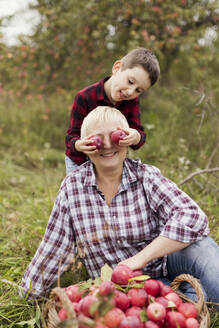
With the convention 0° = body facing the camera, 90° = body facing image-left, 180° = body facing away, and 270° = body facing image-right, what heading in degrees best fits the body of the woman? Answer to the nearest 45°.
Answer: approximately 0°

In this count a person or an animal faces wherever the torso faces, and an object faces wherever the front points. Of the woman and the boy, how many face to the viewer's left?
0

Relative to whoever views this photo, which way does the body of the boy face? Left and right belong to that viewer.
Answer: facing the viewer and to the right of the viewer

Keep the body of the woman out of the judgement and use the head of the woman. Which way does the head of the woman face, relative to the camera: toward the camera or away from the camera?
toward the camera

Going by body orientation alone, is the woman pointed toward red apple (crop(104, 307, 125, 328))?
yes

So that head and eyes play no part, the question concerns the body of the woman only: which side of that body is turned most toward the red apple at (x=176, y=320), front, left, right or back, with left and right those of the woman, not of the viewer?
front
